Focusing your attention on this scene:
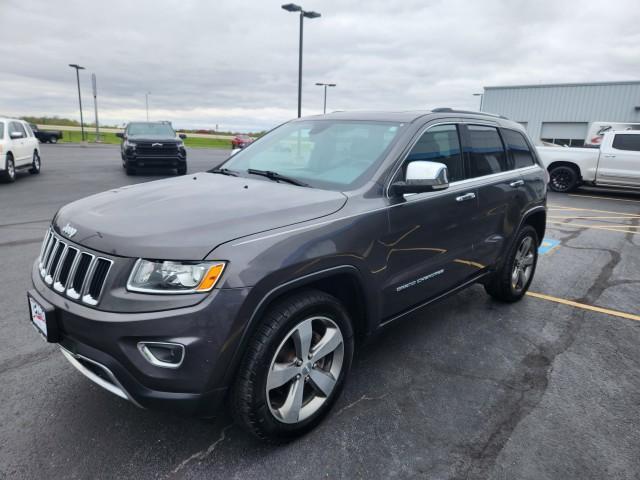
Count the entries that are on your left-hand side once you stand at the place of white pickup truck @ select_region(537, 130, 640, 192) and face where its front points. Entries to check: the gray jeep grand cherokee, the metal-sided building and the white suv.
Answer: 1

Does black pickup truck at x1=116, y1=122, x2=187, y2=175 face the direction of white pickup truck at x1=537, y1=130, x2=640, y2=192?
no

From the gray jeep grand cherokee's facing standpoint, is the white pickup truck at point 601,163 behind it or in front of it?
behind

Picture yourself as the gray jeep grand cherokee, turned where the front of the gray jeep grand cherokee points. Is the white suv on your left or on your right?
on your right

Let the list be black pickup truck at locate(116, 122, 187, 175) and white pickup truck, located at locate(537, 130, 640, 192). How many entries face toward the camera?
1

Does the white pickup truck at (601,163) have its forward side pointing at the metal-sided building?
no

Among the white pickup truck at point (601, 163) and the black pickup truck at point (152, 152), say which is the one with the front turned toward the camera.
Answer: the black pickup truck

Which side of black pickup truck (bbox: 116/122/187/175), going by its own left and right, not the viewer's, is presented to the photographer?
front

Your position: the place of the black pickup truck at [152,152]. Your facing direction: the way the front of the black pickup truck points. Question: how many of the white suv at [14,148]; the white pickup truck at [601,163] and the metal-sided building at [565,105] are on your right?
1

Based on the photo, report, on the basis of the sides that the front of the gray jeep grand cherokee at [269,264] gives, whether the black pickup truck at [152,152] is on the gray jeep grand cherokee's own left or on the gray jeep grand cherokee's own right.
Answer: on the gray jeep grand cherokee's own right

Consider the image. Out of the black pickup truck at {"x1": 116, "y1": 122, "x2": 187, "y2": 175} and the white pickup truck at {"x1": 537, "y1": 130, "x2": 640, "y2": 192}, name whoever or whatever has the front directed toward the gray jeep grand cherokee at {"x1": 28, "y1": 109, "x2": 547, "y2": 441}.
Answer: the black pickup truck

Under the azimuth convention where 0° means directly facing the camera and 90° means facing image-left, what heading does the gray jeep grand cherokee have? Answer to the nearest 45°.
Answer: approximately 45°

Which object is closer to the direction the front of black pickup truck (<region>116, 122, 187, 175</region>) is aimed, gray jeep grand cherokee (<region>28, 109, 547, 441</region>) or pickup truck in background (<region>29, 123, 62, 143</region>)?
the gray jeep grand cherokee

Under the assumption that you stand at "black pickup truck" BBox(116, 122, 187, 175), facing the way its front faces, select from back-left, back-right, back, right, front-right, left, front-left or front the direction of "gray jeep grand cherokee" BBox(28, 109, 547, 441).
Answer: front
